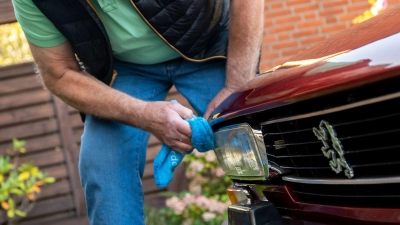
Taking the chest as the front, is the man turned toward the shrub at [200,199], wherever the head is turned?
no

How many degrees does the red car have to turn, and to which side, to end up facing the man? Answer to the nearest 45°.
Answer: approximately 90° to its right

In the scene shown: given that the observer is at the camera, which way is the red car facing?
facing the viewer and to the left of the viewer

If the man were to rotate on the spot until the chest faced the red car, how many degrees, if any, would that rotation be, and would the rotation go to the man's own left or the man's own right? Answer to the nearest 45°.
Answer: approximately 45° to the man's own left

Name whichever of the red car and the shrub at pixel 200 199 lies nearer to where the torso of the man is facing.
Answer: the red car

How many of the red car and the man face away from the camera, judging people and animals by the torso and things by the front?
0

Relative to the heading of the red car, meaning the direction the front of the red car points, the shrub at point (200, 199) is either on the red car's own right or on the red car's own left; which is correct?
on the red car's own right
